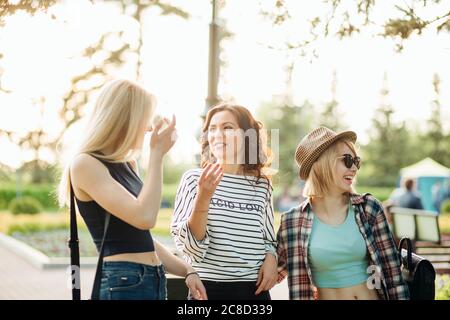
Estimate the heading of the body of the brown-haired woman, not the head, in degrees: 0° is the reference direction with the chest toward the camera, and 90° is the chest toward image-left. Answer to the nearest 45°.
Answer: approximately 0°

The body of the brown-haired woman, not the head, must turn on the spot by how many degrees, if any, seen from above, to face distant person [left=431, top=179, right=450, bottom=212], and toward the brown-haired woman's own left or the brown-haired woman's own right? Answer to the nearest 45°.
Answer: approximately 180°

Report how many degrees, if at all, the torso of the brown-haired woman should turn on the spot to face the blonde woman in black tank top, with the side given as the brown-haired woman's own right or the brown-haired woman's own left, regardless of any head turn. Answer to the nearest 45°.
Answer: approximately 45° to the brown-haired woman's own right

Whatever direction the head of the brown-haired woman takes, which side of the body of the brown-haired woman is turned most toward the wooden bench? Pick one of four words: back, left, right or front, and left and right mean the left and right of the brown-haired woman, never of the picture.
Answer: back

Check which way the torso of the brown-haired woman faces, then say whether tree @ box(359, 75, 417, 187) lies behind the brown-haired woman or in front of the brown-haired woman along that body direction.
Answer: behind

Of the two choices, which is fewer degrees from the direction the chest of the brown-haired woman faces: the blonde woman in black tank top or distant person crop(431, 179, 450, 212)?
the blonde woman in black tank top

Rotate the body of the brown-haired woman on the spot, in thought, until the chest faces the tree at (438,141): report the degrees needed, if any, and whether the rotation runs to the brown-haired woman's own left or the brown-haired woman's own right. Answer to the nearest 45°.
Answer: approximately 180°

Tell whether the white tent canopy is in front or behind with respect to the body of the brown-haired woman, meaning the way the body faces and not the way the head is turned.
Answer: behind

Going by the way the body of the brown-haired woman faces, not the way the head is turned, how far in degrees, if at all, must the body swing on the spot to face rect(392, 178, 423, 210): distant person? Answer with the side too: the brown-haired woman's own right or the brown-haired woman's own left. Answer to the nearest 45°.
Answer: approximately 180°
